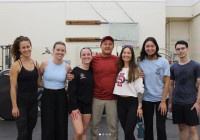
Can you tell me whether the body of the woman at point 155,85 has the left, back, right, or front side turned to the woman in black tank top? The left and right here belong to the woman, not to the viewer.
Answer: right

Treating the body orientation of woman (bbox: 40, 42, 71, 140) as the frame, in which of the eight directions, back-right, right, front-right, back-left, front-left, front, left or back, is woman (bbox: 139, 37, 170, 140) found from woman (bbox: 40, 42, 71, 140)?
left

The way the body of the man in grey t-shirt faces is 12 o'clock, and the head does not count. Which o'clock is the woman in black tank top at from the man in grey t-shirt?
The woman in black tank top is roughly at 2 o'clock from the man in grey t-shirt.

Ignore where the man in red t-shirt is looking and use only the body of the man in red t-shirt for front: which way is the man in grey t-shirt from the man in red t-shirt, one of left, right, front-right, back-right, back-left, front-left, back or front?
left

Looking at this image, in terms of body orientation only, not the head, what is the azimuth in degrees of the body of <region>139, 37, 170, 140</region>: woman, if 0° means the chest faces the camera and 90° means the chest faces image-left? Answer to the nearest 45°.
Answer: approximately 0°

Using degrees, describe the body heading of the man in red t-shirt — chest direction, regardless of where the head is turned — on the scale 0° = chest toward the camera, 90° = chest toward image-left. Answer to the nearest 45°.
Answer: approximately 0°

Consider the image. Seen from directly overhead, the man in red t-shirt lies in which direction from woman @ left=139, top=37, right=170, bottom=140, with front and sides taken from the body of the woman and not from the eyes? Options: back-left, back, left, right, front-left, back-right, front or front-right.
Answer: right

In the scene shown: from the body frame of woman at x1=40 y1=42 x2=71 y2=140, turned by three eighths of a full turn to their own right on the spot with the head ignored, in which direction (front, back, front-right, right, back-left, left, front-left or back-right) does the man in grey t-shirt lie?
back-right
